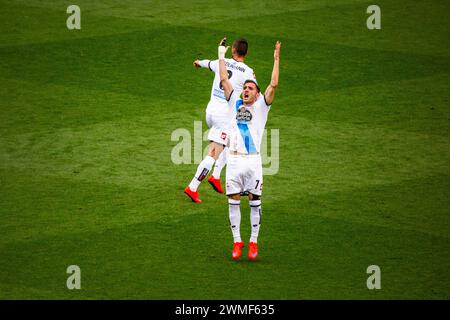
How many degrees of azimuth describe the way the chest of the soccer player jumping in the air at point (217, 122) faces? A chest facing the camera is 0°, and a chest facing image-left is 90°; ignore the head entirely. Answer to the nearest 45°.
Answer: approximately 225°

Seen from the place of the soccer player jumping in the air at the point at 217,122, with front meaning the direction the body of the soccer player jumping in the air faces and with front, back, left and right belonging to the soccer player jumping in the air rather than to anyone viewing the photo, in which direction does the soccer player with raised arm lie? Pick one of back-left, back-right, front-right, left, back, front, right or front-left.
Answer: back-right
